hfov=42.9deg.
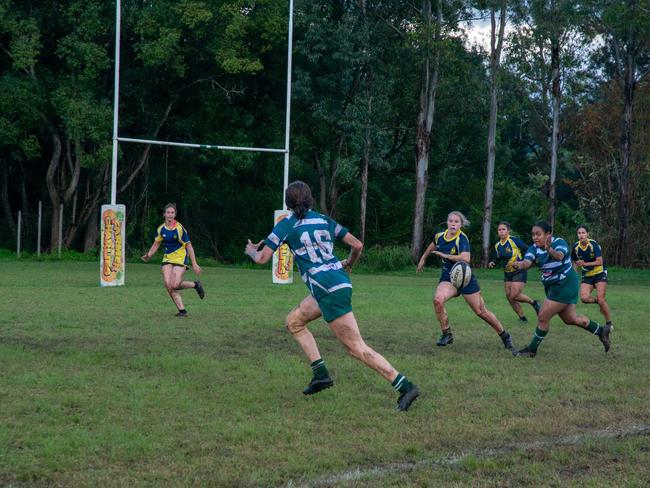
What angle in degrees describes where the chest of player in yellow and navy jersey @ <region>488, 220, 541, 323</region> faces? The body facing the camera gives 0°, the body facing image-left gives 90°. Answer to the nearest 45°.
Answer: approximately 45°

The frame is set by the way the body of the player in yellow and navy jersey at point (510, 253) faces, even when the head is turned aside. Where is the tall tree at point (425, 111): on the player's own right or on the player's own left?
on the player's own right

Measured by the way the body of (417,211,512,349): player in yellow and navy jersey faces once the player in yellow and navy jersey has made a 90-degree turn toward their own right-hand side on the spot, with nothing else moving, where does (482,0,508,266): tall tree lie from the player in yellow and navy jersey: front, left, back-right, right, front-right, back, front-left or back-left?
front-right

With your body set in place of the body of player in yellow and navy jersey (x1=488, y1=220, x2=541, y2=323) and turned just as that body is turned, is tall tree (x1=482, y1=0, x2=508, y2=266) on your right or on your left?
on your right

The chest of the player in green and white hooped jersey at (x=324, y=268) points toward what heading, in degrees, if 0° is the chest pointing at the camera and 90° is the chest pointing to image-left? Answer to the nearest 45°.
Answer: approximately 135°

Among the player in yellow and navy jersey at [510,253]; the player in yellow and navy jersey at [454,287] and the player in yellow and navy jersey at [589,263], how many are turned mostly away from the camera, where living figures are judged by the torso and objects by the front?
0

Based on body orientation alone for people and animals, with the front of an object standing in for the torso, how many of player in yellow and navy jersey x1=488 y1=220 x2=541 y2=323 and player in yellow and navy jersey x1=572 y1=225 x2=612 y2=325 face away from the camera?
0

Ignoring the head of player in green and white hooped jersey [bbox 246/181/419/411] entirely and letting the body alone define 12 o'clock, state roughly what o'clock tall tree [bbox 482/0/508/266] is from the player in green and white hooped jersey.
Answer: The tall tree is roughly at 2 o'clock from the player in green and white hooped jersey.

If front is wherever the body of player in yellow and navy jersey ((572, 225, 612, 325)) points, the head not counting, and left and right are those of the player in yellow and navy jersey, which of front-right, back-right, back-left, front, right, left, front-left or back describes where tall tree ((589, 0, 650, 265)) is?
back-right

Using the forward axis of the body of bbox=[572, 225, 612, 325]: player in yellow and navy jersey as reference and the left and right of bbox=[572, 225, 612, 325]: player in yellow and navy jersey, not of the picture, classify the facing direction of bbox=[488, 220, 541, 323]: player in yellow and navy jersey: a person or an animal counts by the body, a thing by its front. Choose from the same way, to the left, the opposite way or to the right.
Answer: the same way

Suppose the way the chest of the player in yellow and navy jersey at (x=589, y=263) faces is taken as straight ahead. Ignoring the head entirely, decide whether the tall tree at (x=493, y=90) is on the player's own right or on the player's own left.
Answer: on the player's own right

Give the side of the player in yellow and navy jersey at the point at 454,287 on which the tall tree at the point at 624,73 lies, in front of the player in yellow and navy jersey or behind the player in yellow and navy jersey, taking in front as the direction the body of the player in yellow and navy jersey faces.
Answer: behind

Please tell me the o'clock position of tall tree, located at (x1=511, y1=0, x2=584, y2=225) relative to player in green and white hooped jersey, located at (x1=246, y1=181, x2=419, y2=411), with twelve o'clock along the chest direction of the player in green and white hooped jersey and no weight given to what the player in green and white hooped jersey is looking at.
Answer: The tall tree is roughly at 2 o'clock from the player in green and white hooped jersey.

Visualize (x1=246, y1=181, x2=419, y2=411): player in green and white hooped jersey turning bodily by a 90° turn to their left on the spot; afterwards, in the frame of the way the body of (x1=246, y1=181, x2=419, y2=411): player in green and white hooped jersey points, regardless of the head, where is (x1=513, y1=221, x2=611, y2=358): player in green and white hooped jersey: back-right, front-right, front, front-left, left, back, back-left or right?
back

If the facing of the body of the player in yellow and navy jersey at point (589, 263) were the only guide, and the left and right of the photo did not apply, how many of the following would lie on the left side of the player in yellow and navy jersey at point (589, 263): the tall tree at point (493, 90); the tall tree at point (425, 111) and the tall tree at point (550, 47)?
0
